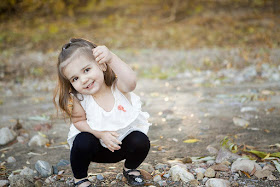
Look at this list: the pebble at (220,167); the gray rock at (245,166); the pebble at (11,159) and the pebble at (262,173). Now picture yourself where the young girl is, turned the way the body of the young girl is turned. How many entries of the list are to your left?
3

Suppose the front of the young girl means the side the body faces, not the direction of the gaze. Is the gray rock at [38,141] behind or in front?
behind

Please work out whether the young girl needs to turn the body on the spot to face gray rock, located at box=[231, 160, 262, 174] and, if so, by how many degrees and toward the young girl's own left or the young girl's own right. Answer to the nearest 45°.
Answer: approximately 90° to the young girl's own left

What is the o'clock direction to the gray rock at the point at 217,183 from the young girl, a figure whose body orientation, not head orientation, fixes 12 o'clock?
The gray rock is roughly at 10 o'clock from the young girl.

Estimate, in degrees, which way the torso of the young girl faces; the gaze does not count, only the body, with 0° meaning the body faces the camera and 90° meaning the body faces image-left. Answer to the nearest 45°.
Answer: approximately 0°

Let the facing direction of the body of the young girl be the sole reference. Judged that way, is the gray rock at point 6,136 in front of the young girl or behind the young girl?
behind

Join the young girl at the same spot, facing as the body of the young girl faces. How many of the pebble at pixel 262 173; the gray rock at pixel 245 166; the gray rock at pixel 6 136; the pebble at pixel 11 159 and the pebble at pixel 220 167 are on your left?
3
